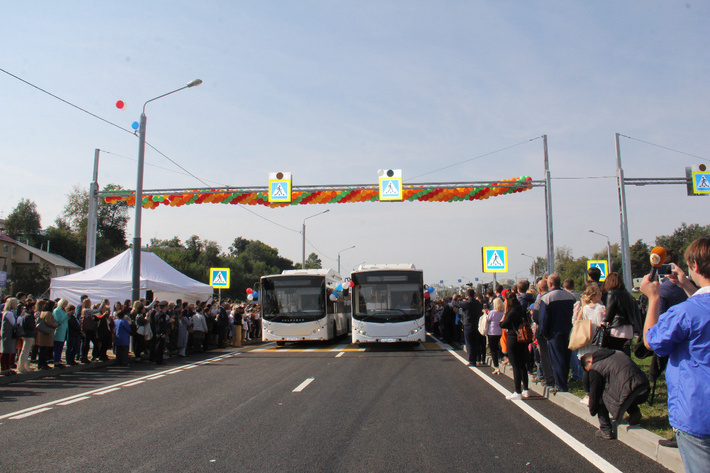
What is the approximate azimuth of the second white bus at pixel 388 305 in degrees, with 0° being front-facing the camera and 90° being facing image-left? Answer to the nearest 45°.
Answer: approximately 0°

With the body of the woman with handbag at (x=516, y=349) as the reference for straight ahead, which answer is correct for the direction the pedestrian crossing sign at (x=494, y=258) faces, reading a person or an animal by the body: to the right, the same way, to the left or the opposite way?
to the left

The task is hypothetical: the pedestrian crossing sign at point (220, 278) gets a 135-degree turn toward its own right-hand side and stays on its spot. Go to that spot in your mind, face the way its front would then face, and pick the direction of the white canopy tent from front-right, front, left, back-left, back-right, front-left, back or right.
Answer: left

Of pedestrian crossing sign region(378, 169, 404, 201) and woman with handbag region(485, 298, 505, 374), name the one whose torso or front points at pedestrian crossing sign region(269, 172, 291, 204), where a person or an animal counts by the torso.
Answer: the woman with handbag

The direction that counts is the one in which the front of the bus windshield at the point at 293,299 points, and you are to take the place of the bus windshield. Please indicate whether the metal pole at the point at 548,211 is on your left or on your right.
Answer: on your left

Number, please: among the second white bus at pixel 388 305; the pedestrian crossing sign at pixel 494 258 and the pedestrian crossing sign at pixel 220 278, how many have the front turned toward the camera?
3

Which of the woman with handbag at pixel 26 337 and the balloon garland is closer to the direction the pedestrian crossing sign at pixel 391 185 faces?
the woman with handbag

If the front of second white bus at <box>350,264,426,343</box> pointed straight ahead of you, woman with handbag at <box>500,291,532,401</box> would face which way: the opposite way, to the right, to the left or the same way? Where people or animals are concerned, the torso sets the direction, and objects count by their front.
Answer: to the right

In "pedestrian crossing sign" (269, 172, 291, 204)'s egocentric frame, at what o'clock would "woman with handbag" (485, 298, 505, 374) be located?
The woman with handbag is roughly at 11 o'clock from the pedestrian crossing sign.

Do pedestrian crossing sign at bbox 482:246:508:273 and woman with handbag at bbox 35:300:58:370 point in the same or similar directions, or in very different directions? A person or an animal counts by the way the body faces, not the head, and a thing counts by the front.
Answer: very different directions

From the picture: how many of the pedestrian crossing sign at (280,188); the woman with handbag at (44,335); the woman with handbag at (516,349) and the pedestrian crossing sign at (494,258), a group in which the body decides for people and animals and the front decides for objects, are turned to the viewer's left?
1

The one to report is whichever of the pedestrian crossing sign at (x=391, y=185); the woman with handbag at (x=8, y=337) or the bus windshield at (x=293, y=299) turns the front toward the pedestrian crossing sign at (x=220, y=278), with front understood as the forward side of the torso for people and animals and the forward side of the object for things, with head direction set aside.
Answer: the woman with handbag

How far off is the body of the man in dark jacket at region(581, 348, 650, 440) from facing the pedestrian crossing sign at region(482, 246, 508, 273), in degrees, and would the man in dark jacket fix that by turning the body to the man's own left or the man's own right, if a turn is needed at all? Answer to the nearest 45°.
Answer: approximately 90° to the man's own right

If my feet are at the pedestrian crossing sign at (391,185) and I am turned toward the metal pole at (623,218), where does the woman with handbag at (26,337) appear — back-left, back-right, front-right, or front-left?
back-right

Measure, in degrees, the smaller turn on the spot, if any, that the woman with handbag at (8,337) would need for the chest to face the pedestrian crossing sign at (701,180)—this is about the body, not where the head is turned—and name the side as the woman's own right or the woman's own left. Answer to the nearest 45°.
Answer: approximately 45° to the woman's own right

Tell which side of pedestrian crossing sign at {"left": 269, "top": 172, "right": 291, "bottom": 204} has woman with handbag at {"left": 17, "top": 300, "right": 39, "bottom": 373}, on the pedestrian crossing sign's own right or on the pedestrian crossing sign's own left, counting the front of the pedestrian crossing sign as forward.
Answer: on the pedestrian crossing sign's own right

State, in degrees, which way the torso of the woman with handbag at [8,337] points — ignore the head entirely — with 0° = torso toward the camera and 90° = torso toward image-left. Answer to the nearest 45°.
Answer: approximately 225°

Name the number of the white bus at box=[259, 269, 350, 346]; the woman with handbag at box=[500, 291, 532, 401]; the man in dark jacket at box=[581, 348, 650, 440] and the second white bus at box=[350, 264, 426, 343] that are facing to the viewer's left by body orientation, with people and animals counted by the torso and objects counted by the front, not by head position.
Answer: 2

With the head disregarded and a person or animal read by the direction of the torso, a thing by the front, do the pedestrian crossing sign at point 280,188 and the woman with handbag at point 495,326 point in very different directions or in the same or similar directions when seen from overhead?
very different directions
